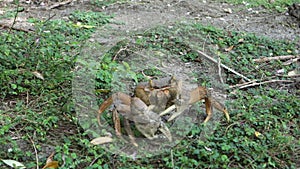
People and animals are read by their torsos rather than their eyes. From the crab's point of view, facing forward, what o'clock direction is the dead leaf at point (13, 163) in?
The dead leaf is roughly at 2 o'clock from the crab.

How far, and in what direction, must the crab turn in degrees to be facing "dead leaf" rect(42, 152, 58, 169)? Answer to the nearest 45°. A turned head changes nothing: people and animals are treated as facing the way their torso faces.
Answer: approximately 45° to its right

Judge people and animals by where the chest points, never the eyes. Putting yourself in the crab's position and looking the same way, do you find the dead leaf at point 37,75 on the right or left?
on its right

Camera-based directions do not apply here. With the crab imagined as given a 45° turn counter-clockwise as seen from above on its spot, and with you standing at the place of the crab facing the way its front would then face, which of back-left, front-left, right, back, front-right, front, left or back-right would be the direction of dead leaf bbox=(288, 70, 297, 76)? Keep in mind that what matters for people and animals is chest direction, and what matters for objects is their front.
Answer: left

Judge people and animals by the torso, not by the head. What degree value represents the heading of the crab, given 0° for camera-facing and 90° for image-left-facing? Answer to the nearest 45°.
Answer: approximately 0°
